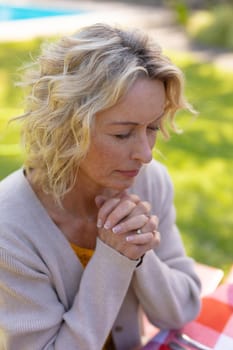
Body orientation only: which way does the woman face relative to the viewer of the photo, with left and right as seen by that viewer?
facing the viewer and to the right of the viewer

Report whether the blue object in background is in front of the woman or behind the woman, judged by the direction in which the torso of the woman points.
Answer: behind

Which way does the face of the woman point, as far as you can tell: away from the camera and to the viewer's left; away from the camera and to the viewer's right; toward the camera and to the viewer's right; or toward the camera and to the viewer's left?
toward the camera and to the viewer's right
